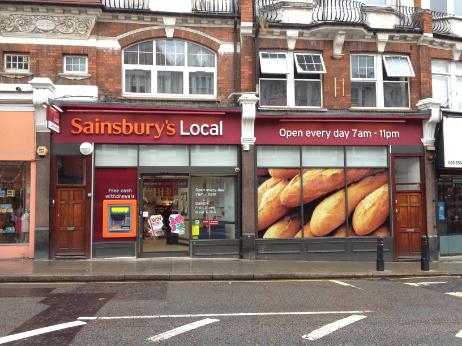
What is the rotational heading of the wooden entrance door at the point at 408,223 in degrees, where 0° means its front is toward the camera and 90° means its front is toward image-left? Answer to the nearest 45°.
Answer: approximately 0°

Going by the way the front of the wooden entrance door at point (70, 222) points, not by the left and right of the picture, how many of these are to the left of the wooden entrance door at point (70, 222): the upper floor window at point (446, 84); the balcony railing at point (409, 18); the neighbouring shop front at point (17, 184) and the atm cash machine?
3

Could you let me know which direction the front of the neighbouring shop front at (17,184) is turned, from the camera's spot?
facing the viewer

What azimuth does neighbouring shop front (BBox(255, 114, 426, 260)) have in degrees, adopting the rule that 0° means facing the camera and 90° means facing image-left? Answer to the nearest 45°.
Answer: approximately 0°

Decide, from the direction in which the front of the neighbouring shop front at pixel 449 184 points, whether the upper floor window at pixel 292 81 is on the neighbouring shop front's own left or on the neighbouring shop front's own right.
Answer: on the neighbouring shop front's own right

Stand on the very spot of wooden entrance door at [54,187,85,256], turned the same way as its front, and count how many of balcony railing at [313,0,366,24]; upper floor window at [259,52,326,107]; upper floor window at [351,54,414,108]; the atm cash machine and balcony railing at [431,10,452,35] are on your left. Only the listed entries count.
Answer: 5

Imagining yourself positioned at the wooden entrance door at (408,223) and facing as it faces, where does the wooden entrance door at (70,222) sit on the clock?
the wooden entrance door at (70,222) is roughly at 2 o'clock from the wooden entrance door at (408,223).

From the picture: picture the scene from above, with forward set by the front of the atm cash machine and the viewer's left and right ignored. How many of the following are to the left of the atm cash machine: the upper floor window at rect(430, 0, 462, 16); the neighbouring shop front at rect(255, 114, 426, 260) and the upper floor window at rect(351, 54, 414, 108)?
3
